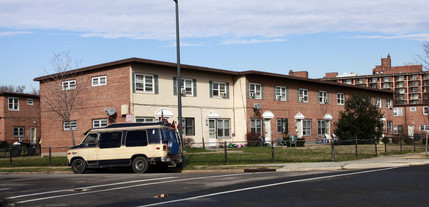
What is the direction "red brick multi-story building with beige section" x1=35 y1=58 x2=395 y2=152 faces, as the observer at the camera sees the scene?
facing the viewer and to the right of the viewer

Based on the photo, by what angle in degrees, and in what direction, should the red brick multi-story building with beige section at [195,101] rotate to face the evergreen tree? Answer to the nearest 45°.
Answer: approximately 45° to its left

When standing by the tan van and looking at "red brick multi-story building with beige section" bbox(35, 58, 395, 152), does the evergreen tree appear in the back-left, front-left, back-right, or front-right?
front-right

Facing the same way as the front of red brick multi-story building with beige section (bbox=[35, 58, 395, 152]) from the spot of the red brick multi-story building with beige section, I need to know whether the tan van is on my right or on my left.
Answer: on my right

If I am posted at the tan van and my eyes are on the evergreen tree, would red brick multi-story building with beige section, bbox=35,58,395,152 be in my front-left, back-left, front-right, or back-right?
front-left
